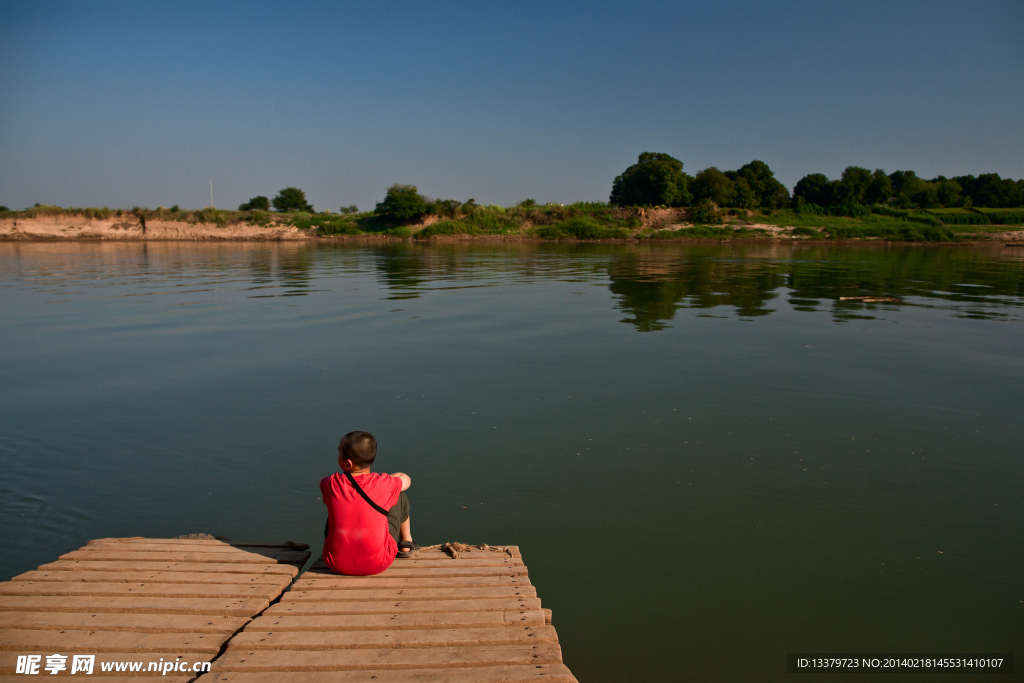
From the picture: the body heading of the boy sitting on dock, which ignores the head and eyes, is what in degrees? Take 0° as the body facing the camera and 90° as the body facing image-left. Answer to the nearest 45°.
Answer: approximately 225°

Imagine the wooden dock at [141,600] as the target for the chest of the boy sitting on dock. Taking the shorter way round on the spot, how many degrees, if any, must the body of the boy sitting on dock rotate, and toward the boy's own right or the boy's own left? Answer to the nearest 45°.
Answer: approximately 135° to the boy's own left
